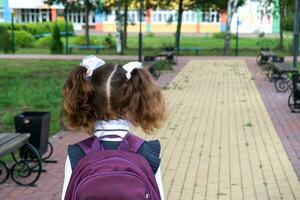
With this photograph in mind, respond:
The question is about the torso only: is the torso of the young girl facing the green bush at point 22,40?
yes

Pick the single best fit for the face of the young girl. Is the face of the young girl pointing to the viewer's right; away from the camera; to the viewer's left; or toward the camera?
away from the camera

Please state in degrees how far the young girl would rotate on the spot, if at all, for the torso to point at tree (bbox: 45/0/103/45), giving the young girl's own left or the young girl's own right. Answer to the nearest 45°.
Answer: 0° — they already face it

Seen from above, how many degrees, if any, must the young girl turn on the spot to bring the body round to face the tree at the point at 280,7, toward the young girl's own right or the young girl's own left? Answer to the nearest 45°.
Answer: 0° — they already face it

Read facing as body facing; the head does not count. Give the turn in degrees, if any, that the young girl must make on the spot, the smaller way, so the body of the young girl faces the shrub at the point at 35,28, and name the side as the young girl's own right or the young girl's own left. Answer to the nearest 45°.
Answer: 0° — they already face it

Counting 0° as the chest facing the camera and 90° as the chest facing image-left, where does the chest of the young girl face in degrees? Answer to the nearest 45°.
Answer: approximately 180°

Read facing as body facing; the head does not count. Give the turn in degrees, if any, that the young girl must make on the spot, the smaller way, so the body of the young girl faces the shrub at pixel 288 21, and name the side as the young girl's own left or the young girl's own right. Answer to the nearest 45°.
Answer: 0° — they already face it
